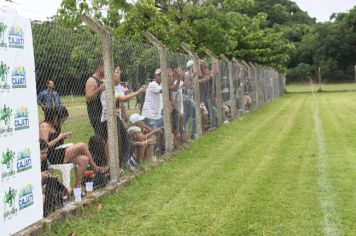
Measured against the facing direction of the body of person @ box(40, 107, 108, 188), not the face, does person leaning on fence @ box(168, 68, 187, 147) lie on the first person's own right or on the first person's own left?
on the first person's own left

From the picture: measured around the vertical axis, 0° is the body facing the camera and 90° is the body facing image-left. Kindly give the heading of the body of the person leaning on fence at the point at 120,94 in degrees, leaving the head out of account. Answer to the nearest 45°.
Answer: approximately 270°

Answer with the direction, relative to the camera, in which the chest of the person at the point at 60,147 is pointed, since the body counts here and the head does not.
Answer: to the viewer's right

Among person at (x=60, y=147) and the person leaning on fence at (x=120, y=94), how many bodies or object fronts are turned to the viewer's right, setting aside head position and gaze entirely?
2

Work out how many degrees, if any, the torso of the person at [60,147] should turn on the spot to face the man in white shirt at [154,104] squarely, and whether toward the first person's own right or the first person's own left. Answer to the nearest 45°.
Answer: approximately 45° to the first person's own left

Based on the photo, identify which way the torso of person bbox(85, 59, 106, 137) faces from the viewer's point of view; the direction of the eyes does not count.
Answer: to the viewer's right

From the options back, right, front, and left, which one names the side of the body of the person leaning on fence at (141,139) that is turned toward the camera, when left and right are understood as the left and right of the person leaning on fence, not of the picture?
right

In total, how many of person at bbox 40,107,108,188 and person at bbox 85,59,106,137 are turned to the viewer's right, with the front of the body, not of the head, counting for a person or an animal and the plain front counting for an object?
2

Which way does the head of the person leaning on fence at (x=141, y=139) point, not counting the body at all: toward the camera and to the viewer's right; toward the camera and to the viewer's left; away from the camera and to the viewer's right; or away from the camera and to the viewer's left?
toward the camera and to the viewer's right

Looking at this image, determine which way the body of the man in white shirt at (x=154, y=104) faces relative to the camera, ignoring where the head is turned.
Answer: to the viewer's right
